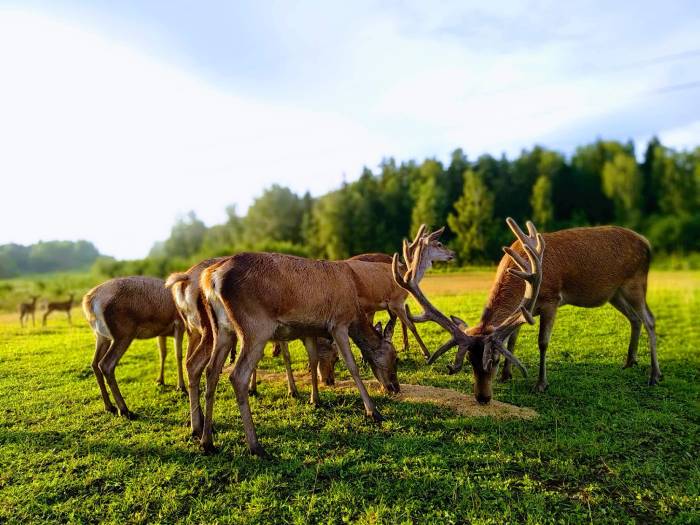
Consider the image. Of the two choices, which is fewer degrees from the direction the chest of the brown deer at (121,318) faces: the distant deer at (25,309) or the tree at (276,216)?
the tree

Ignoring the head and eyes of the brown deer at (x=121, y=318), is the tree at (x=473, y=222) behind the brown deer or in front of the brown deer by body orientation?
in front

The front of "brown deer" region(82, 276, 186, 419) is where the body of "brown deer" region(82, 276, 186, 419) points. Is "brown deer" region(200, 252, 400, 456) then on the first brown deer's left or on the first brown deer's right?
on the first brown deer's right

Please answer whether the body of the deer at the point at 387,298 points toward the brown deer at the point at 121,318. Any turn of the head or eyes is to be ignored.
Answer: no

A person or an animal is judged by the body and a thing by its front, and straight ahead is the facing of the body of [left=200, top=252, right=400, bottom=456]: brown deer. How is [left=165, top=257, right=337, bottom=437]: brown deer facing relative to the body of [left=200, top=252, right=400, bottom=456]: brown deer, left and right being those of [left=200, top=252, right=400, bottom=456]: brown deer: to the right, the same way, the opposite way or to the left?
the same way

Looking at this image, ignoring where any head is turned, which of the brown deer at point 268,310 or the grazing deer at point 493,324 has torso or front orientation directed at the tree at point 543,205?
the brown deer

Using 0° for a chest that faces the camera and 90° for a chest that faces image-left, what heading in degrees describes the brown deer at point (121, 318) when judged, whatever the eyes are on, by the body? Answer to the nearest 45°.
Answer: approximately 225°

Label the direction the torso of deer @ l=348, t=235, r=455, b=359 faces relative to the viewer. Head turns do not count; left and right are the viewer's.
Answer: facing to the right of the viewer

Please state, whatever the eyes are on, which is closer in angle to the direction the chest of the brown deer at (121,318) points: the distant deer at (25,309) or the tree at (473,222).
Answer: the tree

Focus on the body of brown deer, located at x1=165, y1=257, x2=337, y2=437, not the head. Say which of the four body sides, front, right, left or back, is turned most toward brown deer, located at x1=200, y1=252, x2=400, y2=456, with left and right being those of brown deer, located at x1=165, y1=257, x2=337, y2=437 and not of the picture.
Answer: right

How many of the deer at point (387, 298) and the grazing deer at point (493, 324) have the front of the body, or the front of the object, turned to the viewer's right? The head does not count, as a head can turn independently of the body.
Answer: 1

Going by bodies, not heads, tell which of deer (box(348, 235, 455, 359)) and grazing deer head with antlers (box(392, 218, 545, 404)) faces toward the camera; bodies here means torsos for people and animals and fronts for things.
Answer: the grazing deer head with antlers
